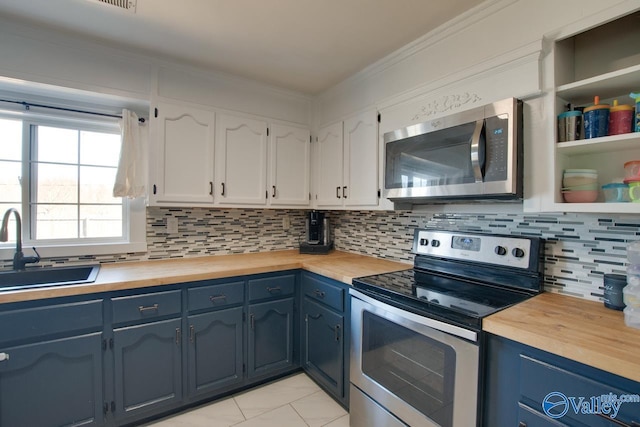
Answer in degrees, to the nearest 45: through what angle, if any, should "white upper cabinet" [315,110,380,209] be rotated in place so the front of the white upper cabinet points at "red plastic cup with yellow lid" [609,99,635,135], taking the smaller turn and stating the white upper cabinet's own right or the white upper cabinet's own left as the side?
approximately 90° to the white upper cabinet's own left

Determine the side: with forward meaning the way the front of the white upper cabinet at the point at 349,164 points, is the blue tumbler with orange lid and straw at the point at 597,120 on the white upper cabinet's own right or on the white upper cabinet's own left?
on the white upper cabinet's own left

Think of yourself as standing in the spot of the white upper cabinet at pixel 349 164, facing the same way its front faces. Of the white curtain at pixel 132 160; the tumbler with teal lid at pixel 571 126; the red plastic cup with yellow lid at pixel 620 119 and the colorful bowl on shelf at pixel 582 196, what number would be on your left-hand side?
3

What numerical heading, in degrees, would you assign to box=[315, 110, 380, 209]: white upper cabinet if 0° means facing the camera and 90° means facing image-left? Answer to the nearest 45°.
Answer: approximately 45°

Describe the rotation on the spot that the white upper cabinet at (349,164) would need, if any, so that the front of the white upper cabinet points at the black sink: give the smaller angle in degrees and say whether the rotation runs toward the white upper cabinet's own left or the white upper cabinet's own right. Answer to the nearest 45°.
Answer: approximately 45° to the white upper cabinet's own right

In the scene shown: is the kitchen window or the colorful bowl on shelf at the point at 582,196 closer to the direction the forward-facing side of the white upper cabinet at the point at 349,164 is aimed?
the kitchen window

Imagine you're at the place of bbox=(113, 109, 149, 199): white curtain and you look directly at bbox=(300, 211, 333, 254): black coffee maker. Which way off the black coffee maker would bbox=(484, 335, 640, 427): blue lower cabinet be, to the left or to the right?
right
